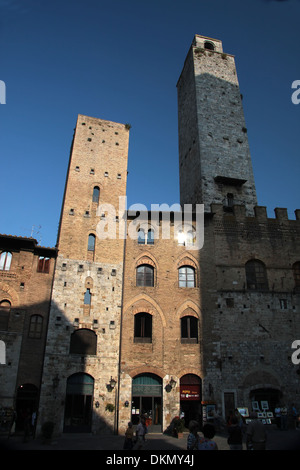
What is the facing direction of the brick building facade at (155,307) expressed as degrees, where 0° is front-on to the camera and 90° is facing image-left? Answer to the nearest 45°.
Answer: approximately 0°

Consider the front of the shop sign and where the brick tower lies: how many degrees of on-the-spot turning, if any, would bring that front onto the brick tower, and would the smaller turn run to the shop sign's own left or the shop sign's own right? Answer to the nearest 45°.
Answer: approximately 90° to the shop sign's own right

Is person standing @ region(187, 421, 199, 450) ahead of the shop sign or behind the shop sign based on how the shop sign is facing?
ahead

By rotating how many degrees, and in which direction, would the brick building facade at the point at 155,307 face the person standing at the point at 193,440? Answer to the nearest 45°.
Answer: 0° — it already faces them

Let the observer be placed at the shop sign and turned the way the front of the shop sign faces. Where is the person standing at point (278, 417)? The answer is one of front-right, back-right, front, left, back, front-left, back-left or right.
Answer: left

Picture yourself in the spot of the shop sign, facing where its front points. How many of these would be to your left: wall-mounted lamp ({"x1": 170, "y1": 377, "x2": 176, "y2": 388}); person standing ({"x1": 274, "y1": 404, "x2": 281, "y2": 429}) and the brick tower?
1

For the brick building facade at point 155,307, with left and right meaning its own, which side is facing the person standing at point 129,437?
front

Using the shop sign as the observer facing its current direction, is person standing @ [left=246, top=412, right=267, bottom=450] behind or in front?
in front

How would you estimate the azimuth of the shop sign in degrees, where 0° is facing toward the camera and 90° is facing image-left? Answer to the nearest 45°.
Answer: approximately 0°

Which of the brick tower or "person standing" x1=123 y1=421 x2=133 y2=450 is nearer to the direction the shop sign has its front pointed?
the person standing

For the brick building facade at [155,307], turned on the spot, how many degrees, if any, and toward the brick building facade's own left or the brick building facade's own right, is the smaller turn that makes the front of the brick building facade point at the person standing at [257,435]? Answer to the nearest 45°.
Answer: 0° — it already faces them
